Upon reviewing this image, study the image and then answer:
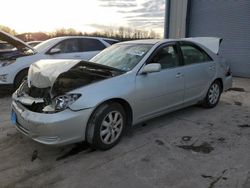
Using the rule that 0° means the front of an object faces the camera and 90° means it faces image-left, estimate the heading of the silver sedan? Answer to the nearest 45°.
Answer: approximately 45°

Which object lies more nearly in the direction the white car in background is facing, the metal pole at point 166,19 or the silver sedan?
the silver sedan

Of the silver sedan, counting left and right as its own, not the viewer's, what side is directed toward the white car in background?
right

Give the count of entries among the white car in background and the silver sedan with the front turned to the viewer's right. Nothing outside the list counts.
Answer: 0

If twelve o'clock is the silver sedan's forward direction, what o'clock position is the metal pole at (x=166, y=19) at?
The metal pole is roughly at 5 o'clock from the silver sedan.

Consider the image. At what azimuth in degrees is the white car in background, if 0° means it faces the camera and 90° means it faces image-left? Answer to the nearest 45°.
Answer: approximately 45°

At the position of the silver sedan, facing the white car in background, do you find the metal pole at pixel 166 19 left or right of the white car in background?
right

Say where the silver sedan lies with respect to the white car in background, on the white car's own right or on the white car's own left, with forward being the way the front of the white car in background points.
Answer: on the white car's own left
